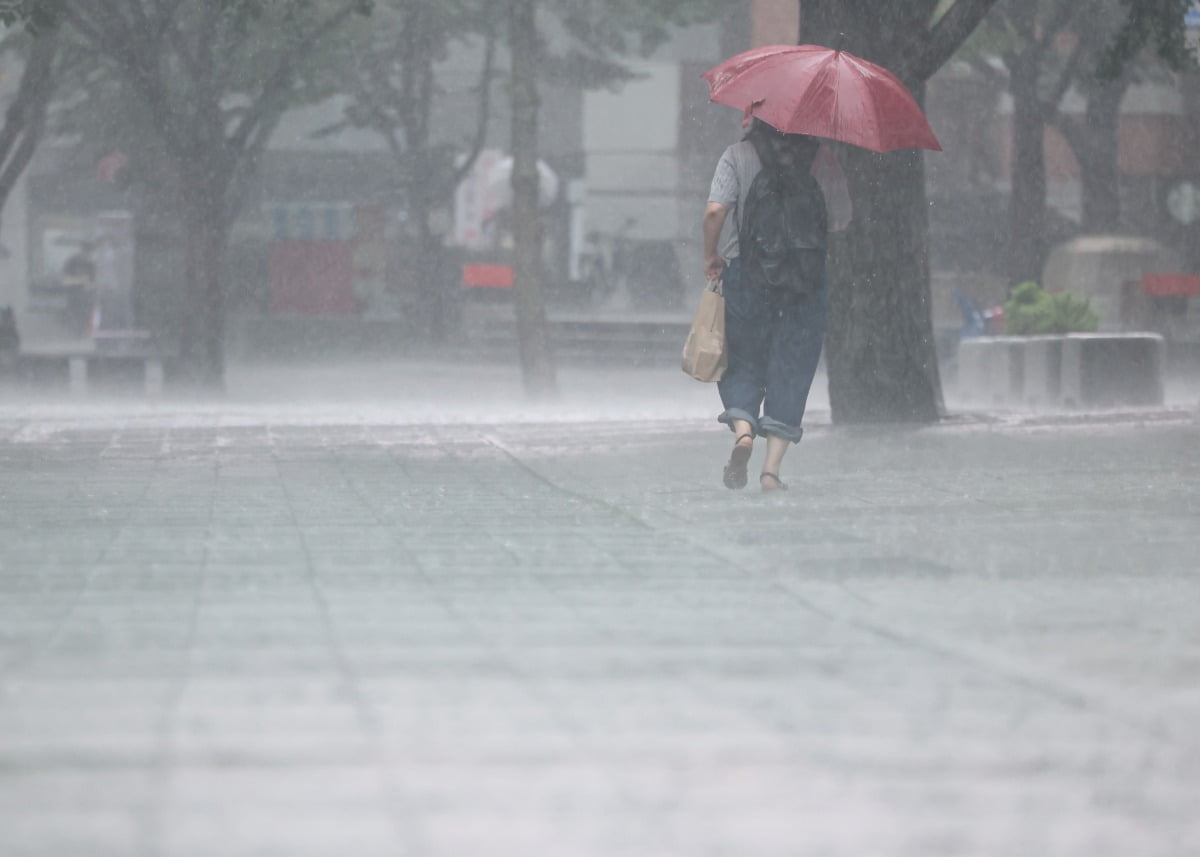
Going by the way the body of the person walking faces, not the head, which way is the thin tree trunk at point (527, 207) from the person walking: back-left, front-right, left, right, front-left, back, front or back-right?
front

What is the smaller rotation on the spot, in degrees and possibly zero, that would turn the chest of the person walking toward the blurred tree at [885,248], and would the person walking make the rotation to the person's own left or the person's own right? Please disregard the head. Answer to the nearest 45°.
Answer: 0° — they already face it

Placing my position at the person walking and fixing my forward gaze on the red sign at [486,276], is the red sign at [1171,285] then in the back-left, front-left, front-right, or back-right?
front-right

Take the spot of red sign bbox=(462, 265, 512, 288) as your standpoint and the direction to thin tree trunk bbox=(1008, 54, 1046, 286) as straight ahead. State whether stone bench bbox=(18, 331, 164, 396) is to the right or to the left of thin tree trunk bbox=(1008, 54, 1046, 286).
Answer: right

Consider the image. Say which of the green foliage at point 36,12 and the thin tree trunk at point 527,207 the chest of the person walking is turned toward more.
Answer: the thin tree trunk

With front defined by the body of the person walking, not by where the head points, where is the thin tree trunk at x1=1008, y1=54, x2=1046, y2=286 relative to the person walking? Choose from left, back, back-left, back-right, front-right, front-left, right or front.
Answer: front

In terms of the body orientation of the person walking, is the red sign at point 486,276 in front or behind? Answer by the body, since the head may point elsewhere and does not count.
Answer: in front

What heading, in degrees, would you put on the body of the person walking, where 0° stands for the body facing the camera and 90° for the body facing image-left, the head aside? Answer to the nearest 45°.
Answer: approximately 180°

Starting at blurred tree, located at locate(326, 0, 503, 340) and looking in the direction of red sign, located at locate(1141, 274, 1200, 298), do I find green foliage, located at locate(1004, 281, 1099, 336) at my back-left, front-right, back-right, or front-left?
front-right

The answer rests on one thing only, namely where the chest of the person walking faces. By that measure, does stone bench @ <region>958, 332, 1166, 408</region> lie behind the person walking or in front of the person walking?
in front

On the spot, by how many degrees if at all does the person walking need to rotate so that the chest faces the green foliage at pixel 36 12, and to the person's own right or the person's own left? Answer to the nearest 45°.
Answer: approximately 45° to the person's own left

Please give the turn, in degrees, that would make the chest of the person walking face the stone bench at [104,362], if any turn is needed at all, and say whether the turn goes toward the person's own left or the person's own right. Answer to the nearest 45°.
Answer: approximately 45° to the person's own left

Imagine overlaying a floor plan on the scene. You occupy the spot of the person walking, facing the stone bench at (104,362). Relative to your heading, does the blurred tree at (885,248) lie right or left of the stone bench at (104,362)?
right

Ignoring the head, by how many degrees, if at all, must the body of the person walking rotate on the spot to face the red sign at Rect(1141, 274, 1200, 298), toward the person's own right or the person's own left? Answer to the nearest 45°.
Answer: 0° — they already face it

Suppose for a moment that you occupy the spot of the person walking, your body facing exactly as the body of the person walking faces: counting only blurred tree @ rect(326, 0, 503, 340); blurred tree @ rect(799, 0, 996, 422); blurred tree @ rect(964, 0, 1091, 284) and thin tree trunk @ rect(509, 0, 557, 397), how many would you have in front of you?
4

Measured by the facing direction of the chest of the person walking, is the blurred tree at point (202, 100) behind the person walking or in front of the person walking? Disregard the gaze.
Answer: in front

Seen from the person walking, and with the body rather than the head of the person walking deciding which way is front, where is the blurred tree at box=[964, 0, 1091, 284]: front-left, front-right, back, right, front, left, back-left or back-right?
front
